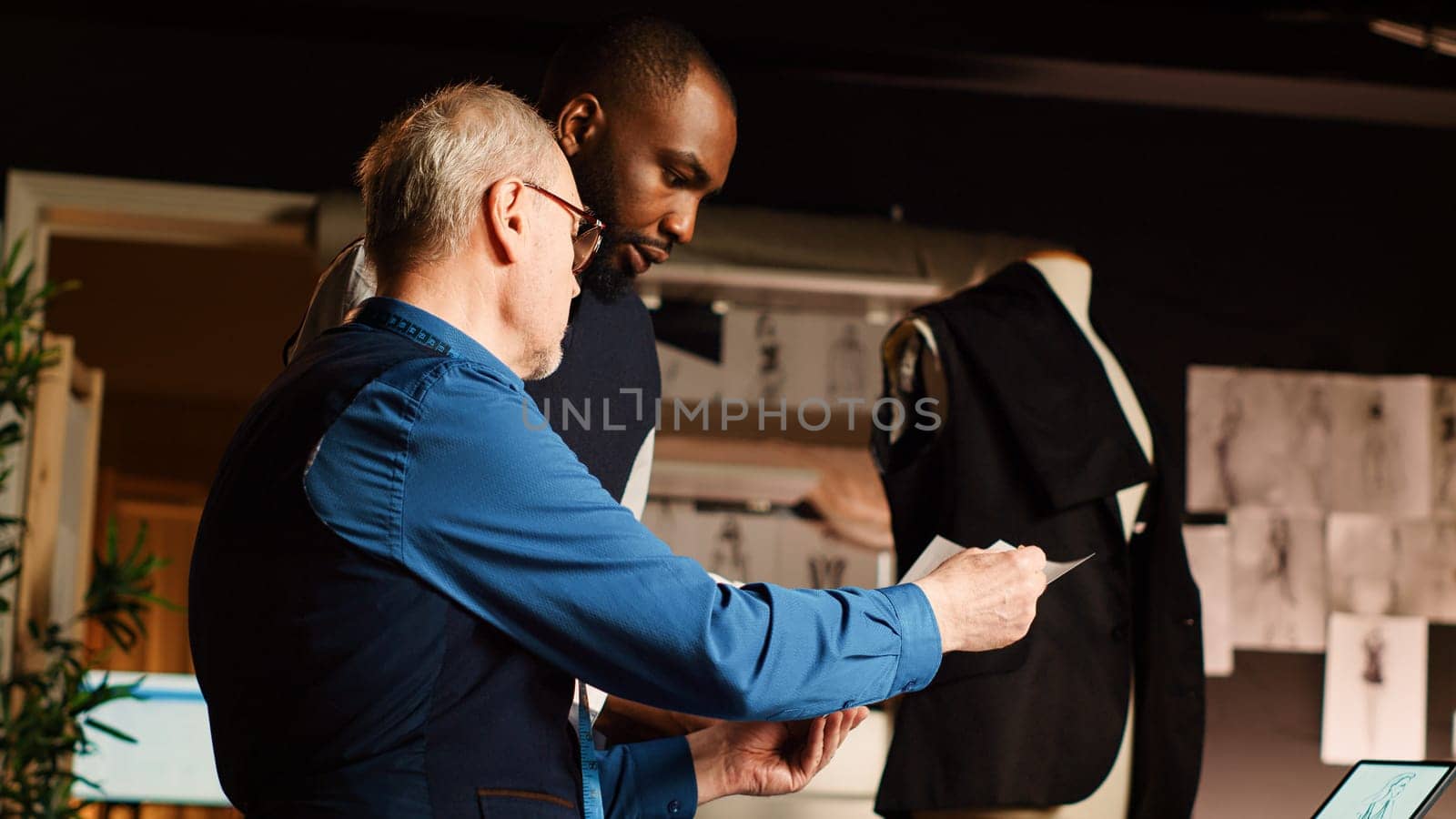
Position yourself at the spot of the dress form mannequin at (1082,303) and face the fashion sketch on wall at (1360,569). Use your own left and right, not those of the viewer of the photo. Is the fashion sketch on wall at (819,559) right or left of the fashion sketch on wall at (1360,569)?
left

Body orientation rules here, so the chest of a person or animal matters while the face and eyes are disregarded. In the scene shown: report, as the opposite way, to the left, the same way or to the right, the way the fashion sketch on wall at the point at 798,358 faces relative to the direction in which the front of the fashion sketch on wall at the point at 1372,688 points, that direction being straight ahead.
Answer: the same way

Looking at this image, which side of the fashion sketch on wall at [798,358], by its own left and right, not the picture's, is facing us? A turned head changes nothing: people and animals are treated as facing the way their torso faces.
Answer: front

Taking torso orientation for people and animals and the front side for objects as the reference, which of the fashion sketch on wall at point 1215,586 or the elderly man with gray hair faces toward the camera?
the fashion sketch on wall

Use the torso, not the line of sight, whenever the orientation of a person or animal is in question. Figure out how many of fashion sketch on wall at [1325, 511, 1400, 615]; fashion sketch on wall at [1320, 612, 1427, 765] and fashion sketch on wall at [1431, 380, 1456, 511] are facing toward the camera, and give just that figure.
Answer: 3

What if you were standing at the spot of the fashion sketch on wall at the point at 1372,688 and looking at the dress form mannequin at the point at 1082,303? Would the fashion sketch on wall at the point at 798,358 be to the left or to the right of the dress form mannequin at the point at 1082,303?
right

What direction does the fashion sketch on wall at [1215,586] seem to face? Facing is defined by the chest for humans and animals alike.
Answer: toward the camera

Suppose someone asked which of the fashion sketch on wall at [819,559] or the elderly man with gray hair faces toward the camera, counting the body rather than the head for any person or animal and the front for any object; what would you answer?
the fashion sketch on wall

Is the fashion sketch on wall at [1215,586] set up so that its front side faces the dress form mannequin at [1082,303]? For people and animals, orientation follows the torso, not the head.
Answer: yes

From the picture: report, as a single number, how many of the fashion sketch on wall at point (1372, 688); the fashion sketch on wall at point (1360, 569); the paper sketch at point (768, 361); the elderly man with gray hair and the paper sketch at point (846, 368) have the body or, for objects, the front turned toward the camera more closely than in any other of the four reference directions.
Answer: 4

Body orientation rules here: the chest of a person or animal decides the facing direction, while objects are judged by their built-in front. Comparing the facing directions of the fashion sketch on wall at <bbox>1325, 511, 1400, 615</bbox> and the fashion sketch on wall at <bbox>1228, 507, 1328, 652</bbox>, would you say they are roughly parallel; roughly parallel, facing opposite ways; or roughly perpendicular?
roughly parallel

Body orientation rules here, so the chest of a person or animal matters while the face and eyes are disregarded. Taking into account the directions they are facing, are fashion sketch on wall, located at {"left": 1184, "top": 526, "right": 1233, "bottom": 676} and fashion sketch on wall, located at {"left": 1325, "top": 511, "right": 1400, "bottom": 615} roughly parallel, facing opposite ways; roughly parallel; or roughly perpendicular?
roughly parallel

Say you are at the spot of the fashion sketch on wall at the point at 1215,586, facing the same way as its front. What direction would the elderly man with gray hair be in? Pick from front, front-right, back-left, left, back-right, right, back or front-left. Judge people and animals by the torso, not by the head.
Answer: front

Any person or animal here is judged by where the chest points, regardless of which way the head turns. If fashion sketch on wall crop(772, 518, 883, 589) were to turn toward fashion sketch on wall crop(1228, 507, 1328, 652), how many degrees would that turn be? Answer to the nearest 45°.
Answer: approximately 90° to its left

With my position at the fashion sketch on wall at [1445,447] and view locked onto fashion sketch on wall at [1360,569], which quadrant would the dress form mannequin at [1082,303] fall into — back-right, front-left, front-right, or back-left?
front-left
